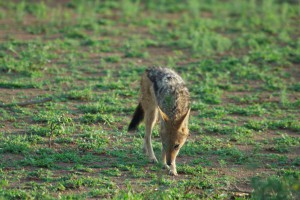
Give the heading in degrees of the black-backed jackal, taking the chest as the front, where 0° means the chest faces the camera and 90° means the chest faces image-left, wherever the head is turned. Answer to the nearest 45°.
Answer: approximately 315°
